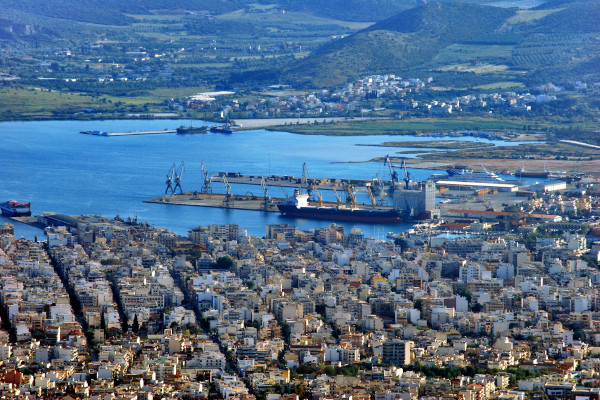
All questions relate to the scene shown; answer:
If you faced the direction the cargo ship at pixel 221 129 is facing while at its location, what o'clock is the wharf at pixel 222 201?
The wharf is roughly at 9 o'clock from the cargo ship.

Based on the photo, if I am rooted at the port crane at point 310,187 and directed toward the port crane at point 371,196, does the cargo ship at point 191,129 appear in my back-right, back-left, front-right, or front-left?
back-left

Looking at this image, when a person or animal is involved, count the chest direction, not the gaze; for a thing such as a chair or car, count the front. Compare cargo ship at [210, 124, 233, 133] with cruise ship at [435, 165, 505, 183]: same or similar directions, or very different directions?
very different directions

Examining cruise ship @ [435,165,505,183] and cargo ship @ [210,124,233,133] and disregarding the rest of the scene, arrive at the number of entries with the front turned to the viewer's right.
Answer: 1

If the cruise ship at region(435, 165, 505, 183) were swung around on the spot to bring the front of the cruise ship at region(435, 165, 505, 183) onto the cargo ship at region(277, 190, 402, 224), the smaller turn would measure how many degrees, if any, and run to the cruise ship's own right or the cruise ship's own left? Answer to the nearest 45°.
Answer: approximately 135° to the cruise ship's own right

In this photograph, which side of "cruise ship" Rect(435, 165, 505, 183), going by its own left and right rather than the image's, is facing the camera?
right

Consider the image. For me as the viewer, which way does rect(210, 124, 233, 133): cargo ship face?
facing to the left of the viewer
